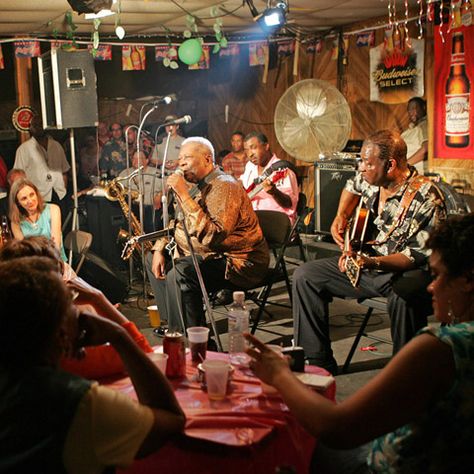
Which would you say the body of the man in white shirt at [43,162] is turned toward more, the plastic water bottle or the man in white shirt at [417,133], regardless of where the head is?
the plastic water bottle

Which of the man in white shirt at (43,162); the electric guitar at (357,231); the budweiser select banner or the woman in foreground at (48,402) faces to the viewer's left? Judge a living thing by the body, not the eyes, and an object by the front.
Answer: the electric guitar

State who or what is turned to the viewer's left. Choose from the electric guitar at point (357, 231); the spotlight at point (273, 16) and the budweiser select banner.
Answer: the electric guitar

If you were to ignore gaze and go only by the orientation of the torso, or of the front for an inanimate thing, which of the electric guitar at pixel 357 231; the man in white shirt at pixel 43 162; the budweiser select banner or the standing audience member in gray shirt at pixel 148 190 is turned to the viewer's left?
the electric guitar

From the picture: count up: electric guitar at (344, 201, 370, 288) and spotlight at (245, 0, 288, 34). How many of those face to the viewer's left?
1

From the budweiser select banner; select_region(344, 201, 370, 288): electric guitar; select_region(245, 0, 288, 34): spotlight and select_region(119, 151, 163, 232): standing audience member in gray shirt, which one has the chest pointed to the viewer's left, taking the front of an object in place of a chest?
the electric guitar

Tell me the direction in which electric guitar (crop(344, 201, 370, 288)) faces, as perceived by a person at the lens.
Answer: facing to the left of the viewer

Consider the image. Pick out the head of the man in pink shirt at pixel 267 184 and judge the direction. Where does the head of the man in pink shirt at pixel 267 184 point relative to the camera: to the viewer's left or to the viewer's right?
to the viewer's left

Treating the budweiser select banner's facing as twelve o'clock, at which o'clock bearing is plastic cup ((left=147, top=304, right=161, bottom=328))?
The plastic cup is roughly at 1 o'clock from the budweiser select banner.

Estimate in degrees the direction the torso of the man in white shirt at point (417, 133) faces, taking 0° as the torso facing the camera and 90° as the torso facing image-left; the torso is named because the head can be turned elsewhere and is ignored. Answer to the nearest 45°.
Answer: approximately 45°
